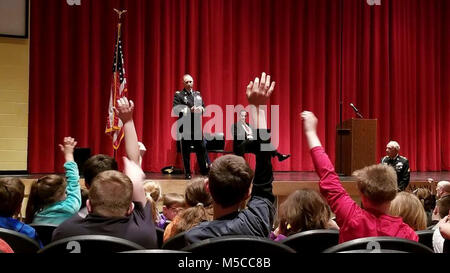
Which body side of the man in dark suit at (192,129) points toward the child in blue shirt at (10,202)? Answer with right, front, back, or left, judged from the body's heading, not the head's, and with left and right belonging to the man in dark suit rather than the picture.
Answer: front

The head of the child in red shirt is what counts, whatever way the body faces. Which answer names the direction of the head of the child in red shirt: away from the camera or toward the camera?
away from the camera

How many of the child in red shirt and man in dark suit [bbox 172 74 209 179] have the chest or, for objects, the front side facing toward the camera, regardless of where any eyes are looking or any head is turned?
1

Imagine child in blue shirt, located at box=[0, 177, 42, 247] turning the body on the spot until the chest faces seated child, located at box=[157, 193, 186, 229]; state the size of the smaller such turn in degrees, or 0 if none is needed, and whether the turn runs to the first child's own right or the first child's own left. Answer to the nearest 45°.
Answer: approximately 45° to the first child's own right

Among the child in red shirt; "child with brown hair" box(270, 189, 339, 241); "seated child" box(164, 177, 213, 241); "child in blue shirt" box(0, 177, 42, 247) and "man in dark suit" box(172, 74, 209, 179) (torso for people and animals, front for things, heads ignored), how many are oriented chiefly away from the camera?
4

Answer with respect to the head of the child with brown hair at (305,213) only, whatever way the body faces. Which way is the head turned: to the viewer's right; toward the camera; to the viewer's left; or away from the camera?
away from the camera

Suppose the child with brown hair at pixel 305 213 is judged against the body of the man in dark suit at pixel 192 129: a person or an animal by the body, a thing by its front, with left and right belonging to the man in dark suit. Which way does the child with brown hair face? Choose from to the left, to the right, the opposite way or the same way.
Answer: the opposite way

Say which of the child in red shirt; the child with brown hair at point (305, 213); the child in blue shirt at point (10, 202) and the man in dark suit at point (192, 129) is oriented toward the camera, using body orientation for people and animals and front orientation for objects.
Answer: the man in dark suit

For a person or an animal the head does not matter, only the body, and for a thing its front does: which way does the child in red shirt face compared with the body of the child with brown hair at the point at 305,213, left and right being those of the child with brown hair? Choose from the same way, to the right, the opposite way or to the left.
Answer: the same way

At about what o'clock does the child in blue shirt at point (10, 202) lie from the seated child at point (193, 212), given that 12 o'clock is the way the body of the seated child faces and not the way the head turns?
The child in blue shirt is roughly at 9 o'clock from the seated child.

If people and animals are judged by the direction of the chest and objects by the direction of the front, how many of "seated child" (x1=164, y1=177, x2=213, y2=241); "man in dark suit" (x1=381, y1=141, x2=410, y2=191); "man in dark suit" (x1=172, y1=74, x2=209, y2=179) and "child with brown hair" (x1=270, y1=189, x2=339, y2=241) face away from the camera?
2

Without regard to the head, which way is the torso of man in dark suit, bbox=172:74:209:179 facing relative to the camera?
toward the camera

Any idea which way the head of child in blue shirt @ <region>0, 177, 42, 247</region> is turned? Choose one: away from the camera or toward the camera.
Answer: away from the camera

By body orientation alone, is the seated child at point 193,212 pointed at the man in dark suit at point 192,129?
yes

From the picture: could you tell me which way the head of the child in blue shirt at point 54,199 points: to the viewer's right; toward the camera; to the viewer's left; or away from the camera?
away from the camera

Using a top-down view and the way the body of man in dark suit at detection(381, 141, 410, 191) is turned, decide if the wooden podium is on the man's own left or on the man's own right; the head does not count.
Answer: on the man's own right

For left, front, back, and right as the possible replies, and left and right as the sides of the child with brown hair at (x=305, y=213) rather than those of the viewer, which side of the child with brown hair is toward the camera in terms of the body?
back

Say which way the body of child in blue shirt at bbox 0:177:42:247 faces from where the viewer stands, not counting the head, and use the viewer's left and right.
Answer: facing away from the viewer

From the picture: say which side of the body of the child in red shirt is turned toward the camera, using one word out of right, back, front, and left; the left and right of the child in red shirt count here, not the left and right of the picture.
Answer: back

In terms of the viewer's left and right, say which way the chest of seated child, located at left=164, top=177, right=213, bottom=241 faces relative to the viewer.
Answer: facing away from the viewer

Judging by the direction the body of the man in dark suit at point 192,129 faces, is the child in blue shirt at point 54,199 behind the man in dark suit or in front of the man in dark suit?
in front

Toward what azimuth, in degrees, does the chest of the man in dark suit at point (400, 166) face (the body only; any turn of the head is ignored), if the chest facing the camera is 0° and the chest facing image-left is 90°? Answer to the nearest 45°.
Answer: approximately 45°
